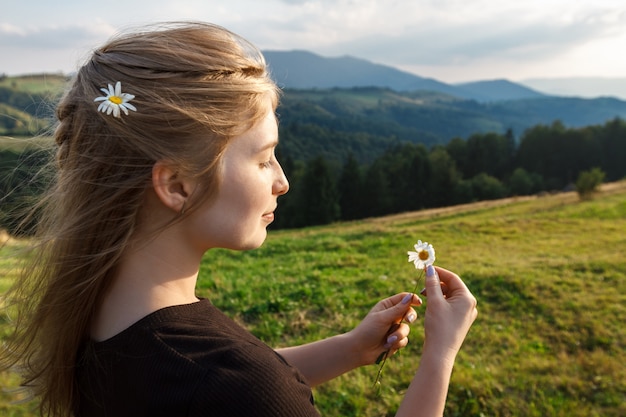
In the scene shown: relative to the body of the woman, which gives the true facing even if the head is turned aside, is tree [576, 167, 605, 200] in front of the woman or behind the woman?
in front

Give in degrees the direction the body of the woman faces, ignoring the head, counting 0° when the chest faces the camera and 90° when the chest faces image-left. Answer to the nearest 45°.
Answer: approximately 225°

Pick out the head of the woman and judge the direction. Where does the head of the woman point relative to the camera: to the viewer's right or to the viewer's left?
to the viewer's right
